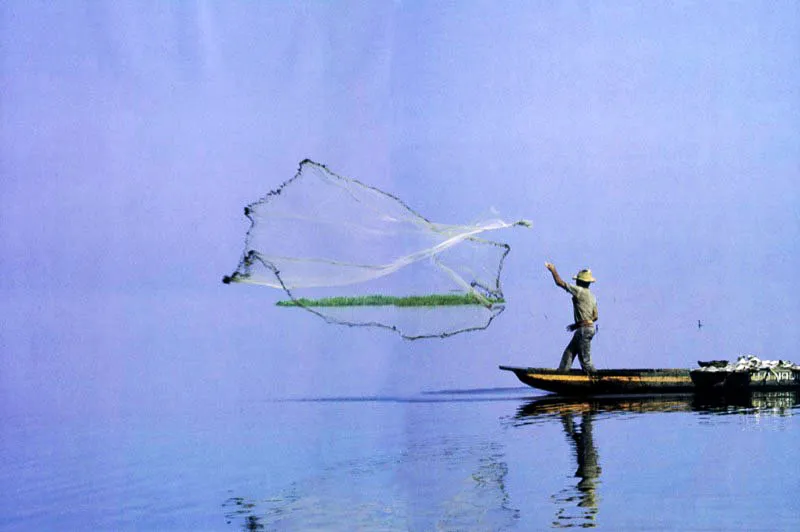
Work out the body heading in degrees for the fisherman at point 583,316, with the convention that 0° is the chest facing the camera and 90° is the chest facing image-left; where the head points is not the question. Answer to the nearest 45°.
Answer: approximately 135°

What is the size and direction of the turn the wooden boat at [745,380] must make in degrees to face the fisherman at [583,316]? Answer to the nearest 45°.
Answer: approximately 45° to its left

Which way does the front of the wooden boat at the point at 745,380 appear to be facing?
to the viewer's left

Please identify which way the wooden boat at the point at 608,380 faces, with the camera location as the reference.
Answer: facing to the left of the viewer

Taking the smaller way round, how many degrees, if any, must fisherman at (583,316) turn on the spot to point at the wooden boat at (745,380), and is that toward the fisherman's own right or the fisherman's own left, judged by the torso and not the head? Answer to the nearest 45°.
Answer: approximately 135° to the fisherman's own right
